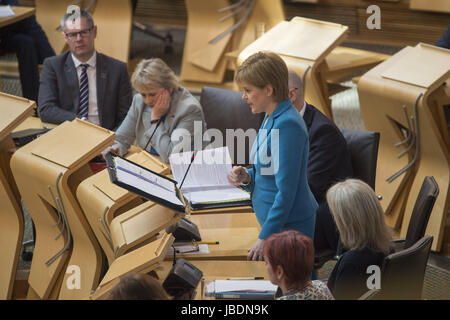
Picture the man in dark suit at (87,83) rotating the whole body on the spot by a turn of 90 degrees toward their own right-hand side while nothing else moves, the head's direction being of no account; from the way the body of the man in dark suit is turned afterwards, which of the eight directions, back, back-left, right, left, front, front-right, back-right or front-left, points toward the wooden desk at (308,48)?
back

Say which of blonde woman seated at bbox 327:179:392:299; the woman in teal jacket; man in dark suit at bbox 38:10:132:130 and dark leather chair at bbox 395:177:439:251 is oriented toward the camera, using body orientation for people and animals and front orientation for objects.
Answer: the man in dark suit

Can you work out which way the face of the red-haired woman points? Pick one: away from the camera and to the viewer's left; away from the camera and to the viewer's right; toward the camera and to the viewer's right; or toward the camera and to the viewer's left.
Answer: away from the camera and to the viewer's left

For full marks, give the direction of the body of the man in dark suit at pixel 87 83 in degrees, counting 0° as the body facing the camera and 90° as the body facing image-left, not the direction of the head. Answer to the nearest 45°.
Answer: approximately 0°

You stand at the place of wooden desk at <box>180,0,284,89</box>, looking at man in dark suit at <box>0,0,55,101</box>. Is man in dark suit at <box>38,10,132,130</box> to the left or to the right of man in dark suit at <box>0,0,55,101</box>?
left

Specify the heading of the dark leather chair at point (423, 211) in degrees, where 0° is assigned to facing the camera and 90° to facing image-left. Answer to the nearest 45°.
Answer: approximately 90°

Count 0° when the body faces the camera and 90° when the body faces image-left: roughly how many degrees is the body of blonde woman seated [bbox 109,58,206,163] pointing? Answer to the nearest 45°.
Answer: approximately 45°

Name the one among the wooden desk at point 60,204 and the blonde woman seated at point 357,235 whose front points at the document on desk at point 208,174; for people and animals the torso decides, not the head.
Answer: the blonde woman seated

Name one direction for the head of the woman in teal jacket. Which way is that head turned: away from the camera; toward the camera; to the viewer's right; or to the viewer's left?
to the viewer's left
